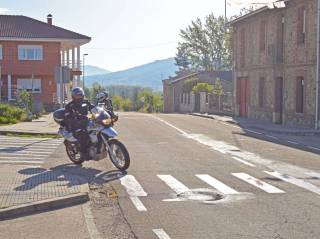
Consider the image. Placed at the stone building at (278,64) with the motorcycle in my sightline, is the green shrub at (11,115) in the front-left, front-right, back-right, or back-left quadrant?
front-right

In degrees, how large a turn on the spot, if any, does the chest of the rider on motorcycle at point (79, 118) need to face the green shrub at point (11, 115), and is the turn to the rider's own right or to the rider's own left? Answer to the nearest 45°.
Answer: approximately 135° to the rider's own left

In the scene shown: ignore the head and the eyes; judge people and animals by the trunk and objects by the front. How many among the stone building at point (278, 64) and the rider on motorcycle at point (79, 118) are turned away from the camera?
0

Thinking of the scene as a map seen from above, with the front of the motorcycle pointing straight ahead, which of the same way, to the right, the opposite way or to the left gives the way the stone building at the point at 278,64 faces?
to the right

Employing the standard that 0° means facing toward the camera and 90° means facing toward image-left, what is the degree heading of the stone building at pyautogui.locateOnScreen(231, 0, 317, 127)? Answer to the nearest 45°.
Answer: approximately 45°

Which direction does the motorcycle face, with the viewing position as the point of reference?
facing the viewer and to the right of the viewer

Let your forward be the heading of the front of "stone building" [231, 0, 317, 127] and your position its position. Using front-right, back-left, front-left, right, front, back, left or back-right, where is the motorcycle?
front-left

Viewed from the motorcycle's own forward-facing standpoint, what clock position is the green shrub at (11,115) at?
The green shrub is roughly at 7 o'clock from the motorcycle.

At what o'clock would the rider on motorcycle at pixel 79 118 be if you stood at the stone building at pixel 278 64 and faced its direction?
The rider on motorcycle is roughly at 11 o'clock from the stone building.
